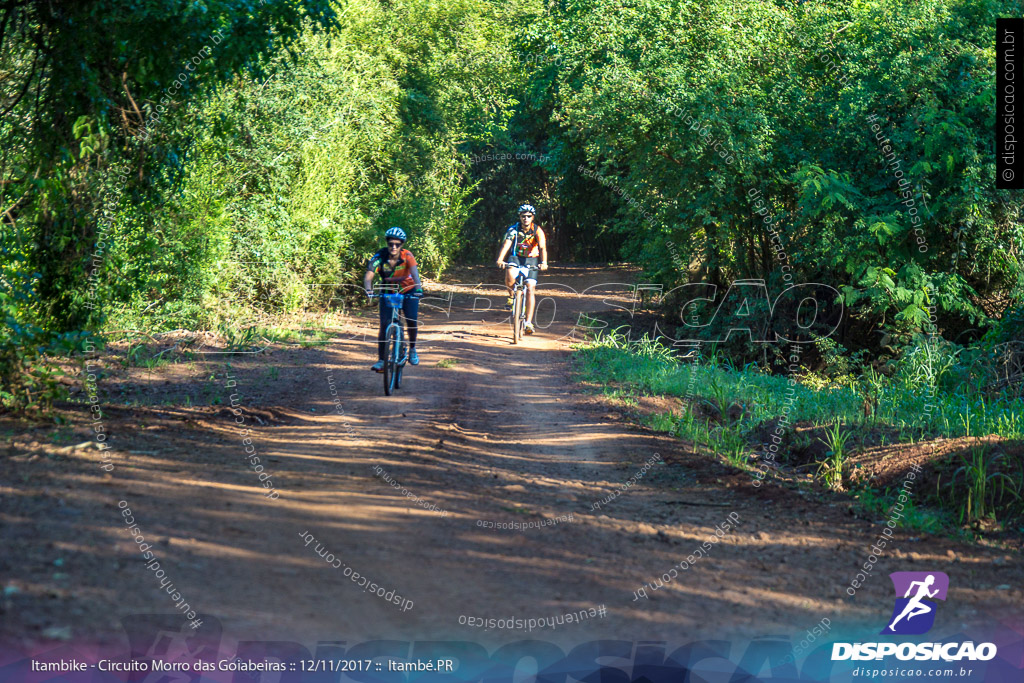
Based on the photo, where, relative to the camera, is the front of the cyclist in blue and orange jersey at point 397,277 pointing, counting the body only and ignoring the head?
toward the camera

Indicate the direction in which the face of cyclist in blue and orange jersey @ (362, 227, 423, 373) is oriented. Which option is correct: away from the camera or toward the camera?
toward the camera

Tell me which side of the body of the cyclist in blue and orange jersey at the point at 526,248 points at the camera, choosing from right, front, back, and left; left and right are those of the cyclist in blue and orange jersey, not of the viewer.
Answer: front

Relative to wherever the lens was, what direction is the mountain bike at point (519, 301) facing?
facing the viewer

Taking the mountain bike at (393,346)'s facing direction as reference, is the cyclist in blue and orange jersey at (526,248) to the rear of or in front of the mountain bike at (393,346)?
to the rear

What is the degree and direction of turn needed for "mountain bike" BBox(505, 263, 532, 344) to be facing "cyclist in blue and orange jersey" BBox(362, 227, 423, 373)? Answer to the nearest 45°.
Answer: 0° — it already faces them

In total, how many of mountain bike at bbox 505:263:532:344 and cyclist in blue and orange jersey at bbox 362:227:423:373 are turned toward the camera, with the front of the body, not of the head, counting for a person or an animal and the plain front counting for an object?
2

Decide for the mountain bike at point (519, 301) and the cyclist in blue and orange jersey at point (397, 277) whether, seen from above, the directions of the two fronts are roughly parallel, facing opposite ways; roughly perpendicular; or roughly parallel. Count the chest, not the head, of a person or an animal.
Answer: roughly parallel

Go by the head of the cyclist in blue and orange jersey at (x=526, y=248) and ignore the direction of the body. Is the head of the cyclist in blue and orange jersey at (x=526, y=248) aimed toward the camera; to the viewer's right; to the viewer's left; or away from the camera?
toward the camera
